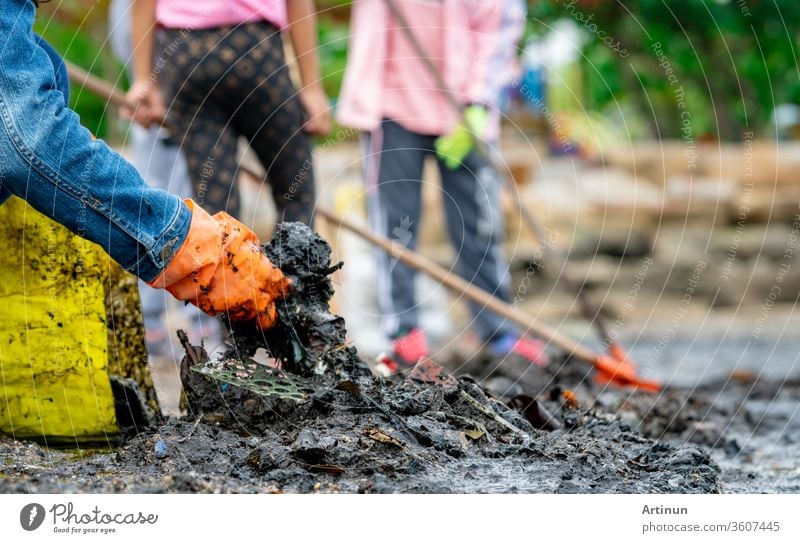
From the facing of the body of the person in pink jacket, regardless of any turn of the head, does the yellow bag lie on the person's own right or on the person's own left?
on the person's own right

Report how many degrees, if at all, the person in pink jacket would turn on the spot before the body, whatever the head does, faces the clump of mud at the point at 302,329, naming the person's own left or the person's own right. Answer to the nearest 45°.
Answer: approximately 45° to the person's own right

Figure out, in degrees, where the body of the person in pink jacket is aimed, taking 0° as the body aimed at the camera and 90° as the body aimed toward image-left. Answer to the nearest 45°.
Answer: approximately 315°

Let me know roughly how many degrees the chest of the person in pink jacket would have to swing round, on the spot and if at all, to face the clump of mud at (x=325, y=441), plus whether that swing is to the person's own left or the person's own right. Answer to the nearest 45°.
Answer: approximately 45° to the person's own right
